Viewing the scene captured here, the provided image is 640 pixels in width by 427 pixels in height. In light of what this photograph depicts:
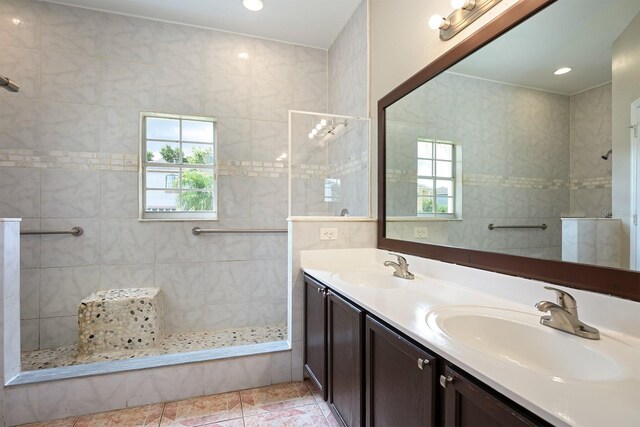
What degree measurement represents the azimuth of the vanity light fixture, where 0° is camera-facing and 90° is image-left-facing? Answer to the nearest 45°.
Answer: approximately 45°

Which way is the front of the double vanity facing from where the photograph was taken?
facing the viewer and to the left of the viewer

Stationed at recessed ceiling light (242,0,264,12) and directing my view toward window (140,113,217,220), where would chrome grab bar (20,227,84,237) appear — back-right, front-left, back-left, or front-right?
front-left

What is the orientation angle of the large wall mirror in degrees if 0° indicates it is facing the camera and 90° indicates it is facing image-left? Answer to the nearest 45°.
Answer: approximately 45°

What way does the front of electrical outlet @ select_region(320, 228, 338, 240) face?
toward the camera

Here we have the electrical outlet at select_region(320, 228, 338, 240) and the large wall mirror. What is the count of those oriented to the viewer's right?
0

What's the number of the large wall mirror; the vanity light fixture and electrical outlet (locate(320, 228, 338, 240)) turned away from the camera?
0

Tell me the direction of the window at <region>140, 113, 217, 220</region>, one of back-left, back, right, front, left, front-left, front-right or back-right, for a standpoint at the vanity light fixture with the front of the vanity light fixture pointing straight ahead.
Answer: front-right

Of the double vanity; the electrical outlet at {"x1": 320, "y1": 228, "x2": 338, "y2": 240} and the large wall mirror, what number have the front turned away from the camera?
0

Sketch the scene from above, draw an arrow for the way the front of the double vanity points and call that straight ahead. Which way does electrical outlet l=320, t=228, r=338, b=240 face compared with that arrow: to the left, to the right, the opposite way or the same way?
to the left

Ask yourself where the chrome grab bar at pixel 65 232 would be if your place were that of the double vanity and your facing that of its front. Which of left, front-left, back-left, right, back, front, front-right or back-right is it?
front-right

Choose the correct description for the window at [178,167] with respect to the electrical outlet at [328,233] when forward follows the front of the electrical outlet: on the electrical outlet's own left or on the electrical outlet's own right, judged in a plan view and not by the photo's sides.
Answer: on the electrical outlet's own right

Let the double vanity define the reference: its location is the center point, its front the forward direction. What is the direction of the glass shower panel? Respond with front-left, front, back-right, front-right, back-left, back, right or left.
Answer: right
